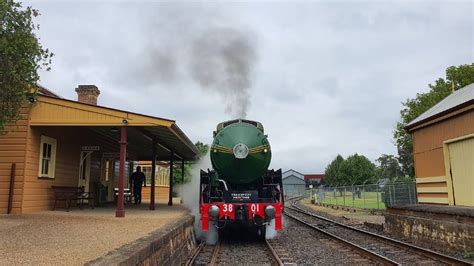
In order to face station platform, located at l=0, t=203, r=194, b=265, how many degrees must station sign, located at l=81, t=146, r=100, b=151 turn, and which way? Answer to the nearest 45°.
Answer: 0° — it already faces it

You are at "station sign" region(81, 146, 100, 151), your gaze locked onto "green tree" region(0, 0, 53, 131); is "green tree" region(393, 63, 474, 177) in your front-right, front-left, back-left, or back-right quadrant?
back-left

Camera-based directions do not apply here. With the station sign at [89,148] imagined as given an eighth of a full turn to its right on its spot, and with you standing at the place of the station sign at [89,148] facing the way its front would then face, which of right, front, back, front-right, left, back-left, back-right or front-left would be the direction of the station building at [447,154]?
left

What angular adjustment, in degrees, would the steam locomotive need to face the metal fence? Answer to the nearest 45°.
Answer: approximately 135° to its left

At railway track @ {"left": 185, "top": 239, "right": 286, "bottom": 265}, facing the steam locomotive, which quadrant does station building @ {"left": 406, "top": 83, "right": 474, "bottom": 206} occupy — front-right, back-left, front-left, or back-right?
front-right

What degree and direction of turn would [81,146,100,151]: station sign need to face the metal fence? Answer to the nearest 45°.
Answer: approximately 90° to its left

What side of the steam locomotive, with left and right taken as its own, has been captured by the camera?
front

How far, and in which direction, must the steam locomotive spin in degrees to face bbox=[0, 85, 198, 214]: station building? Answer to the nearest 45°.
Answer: approximately 90° to its right

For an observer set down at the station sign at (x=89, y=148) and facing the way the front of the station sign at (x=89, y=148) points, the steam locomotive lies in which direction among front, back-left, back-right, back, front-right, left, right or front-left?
front-left

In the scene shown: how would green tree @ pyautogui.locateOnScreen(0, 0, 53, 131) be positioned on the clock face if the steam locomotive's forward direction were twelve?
The green tree is roughly at 2 o'clock from the steam locomotive.
